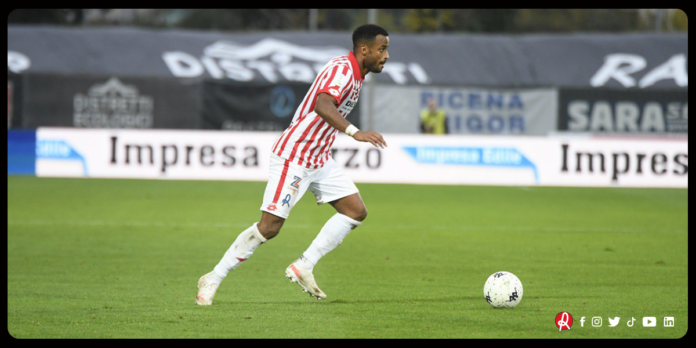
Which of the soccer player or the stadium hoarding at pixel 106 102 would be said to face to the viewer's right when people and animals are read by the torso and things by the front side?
the soccer player

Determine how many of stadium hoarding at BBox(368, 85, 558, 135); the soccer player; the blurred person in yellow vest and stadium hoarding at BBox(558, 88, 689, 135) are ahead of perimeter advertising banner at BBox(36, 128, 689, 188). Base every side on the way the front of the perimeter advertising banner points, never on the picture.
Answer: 1

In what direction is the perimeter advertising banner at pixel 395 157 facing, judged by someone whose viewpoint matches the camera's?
facing the viewer

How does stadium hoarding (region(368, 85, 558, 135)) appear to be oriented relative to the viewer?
toward the camera

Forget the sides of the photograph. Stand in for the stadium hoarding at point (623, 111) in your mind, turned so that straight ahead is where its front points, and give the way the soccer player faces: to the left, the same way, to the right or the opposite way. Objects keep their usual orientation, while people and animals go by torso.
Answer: to the left

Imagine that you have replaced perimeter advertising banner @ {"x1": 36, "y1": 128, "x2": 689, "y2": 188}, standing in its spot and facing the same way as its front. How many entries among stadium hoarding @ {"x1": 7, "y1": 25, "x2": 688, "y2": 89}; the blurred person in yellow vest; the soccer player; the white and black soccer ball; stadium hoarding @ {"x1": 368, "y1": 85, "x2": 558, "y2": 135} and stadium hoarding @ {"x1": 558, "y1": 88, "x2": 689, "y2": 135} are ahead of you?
2

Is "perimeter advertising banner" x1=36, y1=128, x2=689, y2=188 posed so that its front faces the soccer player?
yes

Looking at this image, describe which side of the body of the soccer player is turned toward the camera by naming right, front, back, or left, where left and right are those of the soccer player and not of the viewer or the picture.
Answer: right

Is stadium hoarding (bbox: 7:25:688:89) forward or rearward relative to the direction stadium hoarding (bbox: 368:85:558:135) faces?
rearward

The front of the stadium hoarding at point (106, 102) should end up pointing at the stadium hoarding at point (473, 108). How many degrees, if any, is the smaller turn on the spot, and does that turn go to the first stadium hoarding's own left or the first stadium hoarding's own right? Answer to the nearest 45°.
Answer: approximately 90° to the first stadium hoarding's own left

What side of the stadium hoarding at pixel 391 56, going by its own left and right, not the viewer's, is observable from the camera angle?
front

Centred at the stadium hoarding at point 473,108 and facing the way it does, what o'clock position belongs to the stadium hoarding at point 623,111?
the stadium hoarding at point 623,111 is roughly at 9 o'clock from the stadium hoarding at point 473,108.

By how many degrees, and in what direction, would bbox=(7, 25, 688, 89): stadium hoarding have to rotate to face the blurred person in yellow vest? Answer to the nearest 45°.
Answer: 0° — it already faces them

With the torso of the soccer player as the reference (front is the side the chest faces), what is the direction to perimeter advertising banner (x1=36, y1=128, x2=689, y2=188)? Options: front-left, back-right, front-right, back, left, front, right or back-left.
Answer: left
